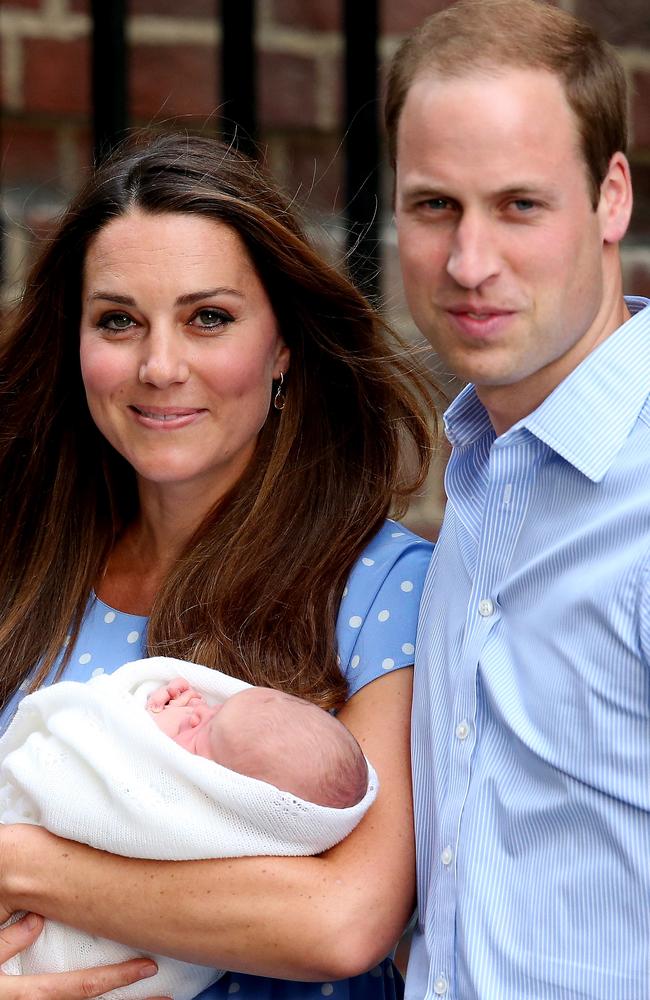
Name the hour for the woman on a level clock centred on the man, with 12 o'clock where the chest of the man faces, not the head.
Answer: The woman is roughly at 3 o'clock from the man.

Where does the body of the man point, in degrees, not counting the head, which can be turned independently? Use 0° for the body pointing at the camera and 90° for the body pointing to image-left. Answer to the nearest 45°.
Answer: approximately 45°

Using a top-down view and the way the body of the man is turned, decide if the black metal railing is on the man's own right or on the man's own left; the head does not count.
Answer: on the man's own right
